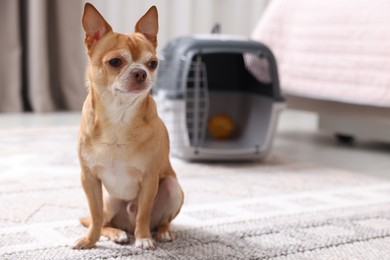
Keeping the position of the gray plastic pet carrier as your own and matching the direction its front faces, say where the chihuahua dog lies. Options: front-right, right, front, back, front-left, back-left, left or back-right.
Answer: front

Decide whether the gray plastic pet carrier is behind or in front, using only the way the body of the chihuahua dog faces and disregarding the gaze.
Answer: behind

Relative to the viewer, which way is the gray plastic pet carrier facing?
toward the camera

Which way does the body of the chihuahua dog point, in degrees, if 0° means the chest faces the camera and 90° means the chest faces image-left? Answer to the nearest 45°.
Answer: approximately 0°

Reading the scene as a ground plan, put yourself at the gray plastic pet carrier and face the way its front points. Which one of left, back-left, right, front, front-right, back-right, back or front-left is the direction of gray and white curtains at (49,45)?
back-right

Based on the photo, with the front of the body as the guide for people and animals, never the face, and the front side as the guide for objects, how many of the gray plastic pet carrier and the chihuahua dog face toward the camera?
2

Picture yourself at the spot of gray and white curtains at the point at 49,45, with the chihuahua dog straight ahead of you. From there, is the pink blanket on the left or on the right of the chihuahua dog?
left

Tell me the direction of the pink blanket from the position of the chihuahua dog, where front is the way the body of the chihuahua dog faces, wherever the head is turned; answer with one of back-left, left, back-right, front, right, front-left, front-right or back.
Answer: back-left

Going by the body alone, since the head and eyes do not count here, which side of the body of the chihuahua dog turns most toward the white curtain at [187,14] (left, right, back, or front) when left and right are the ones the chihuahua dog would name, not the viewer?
back

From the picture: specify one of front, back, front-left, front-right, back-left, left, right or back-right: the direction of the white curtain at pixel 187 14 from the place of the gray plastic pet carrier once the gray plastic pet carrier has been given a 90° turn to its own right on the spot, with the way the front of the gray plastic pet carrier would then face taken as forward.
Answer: right

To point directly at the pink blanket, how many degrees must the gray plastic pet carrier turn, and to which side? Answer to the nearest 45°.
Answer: approximately 135° to its left
